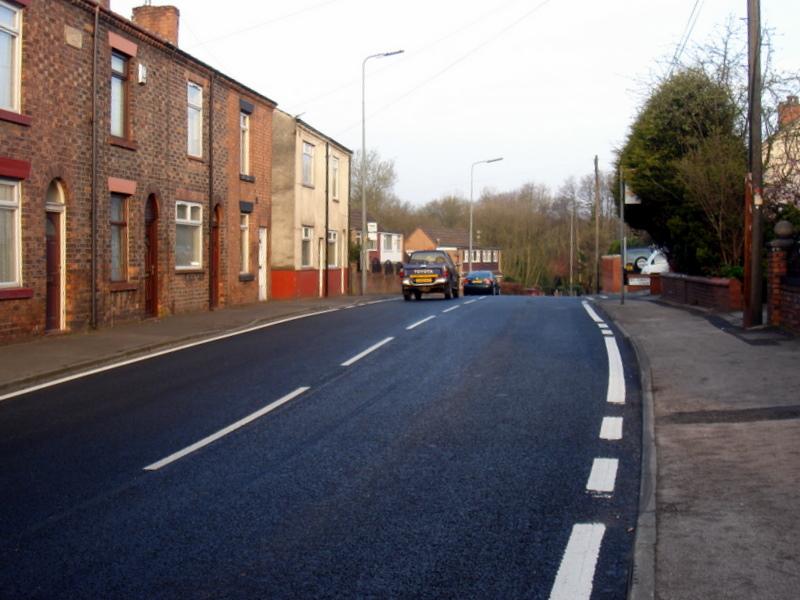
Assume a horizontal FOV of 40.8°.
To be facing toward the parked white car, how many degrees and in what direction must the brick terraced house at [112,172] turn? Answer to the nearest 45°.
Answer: approximately 90° to its left

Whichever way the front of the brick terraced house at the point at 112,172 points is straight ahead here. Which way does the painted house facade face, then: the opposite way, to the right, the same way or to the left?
the same way

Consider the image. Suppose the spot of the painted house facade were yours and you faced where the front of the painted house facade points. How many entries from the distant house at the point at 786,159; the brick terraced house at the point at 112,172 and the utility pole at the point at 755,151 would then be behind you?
0

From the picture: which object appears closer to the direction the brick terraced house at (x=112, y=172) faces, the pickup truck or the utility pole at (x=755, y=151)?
the utility pole

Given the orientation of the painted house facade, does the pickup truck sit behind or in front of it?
in front

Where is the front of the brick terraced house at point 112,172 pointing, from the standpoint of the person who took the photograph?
facing the viewer and to the right of the viewer

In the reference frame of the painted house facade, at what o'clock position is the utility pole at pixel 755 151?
The utility pole is roughly at 1 o'clock from the painted house facade.

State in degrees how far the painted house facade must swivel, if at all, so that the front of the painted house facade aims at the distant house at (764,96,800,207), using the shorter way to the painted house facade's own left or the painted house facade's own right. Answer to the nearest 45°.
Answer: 0° — it already faces it

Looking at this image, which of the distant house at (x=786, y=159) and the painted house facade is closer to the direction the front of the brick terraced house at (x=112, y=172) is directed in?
the distant house

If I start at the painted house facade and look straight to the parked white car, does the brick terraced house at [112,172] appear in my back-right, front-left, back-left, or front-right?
back-right

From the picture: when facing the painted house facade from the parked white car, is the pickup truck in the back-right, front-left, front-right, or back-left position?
front-left
